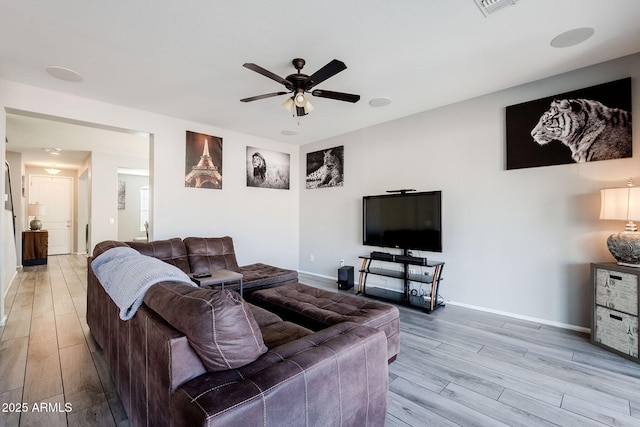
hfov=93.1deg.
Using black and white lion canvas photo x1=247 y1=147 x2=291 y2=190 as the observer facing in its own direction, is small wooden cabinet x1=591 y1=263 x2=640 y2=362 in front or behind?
in front

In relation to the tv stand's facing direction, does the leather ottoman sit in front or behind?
in front

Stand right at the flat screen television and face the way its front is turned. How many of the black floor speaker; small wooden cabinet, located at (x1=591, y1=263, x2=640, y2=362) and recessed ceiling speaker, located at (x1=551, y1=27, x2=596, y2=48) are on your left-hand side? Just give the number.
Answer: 2

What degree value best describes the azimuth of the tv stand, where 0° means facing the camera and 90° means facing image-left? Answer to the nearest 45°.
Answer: approximately 45°

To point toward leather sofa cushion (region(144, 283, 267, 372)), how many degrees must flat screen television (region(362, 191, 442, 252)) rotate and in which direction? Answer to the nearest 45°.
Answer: approximately 45° to its left

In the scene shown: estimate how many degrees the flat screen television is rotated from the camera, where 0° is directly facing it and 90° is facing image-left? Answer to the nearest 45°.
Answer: approximately 45°

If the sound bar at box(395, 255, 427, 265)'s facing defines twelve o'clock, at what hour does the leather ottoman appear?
The leather ottoman is roughly at 11 o'clock from the sound bar.

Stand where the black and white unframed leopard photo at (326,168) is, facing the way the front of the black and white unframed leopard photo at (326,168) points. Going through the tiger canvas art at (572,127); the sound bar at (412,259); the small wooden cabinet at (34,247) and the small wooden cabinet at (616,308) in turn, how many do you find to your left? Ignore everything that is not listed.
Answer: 3
